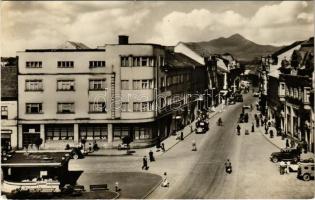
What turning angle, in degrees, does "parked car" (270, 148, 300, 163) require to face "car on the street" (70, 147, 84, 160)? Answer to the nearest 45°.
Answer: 0° — it already faces it

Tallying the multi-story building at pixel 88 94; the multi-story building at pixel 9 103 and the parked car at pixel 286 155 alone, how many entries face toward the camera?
2

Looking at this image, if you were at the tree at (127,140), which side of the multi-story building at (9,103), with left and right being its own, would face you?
left

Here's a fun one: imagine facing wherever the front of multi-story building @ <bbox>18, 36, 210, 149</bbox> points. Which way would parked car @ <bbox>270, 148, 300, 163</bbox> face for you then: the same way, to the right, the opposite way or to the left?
to the right

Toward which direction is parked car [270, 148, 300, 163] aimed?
to the viewer's left

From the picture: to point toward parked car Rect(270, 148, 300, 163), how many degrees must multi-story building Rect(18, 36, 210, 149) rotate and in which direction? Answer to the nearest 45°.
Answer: approximately 90° to its left

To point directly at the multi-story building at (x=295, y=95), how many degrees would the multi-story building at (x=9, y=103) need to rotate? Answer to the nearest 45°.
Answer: approximately 90° to its left
